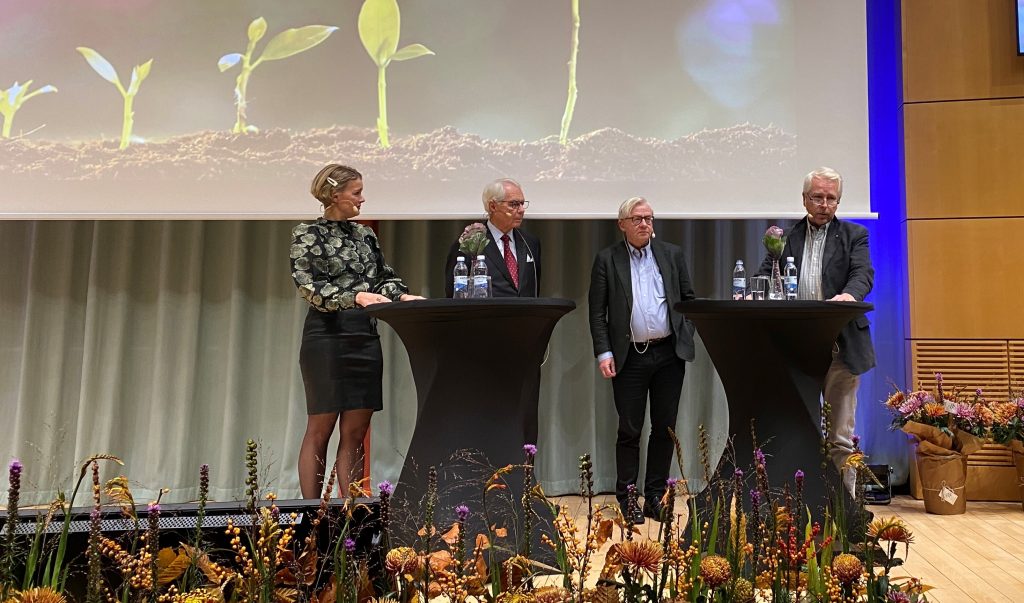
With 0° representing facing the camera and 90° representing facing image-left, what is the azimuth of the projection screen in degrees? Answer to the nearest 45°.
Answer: approximately 0°

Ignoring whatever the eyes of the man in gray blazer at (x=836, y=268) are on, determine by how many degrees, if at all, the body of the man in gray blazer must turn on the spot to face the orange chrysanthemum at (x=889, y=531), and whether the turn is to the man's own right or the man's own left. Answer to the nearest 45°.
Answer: approximately 45° to the man's own left

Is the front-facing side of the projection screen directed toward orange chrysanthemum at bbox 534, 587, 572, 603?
yes

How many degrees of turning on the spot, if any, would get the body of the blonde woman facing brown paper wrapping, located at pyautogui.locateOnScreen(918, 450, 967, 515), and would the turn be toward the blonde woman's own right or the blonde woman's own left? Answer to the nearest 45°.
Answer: approximately 45° to the blonde woman's own left

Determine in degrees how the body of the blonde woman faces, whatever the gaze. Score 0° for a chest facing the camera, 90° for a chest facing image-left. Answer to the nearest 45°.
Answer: approximately 315°

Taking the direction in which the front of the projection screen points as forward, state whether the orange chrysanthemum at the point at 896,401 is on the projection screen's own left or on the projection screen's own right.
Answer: on the projection screen's own left

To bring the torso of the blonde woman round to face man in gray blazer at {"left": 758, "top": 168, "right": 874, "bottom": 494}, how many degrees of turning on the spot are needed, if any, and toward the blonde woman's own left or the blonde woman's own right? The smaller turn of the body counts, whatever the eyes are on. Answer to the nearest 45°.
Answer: approximately 45° to the blonde woman's own left

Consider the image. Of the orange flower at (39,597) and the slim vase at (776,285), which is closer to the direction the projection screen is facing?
the orange flower
